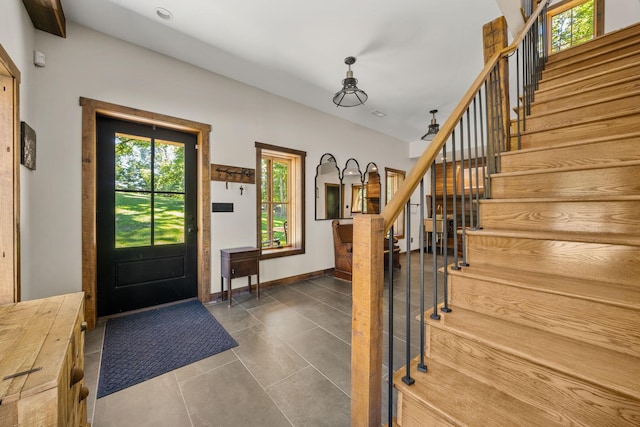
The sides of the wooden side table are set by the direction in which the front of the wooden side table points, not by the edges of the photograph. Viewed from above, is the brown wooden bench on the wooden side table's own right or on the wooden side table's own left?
on the wooden side table's own left

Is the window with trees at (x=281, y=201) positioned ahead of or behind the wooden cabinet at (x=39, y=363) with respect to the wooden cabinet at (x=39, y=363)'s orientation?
ahead

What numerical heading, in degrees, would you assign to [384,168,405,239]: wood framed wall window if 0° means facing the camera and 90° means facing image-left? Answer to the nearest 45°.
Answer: approximately 315°

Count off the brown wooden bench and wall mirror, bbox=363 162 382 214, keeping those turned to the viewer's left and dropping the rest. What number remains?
0

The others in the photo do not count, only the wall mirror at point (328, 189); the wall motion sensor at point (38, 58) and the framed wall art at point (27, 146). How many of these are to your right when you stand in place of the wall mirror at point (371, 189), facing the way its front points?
3

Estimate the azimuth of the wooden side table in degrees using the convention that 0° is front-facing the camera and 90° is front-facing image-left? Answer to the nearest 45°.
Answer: approximately 315°

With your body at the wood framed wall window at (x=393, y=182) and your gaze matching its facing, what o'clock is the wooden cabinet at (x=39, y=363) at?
The wooden cabinet is roughly at 2 o'clock from the wood framed wall window.

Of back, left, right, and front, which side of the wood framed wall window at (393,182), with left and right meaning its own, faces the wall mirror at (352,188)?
right

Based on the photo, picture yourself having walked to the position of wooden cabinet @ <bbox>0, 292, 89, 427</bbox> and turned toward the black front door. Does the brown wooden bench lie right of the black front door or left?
right

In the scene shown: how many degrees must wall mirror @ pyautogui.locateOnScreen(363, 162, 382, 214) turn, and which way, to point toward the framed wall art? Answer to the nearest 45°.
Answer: approximately 90° to its right

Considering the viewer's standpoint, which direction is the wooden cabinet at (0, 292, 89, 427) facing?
facing to the right of the viewer

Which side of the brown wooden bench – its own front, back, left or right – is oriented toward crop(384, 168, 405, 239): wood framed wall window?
left
